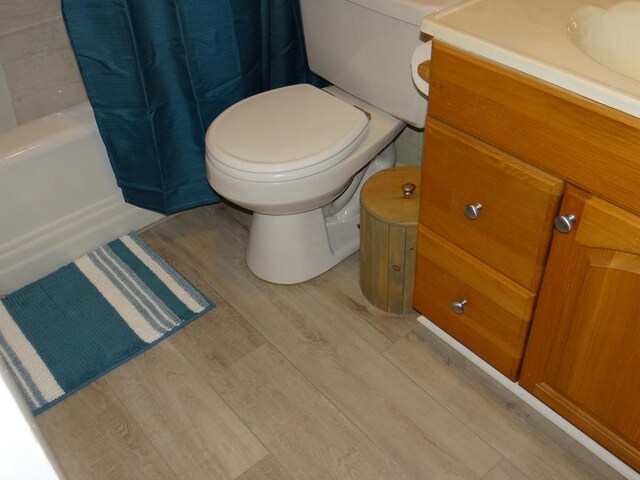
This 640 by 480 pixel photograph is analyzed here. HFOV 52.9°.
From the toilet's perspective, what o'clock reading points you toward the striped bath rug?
The striped bath rug is roughly at 1 o'clock from the toilet.

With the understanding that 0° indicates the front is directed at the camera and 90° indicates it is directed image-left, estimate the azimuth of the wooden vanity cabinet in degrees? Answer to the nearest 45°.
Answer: approximately 45°

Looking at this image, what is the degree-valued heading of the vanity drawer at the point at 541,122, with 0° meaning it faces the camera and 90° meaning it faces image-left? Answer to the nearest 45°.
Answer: approximately 45°

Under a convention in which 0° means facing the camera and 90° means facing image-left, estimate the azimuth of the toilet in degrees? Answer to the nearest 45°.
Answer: approximately 45°
